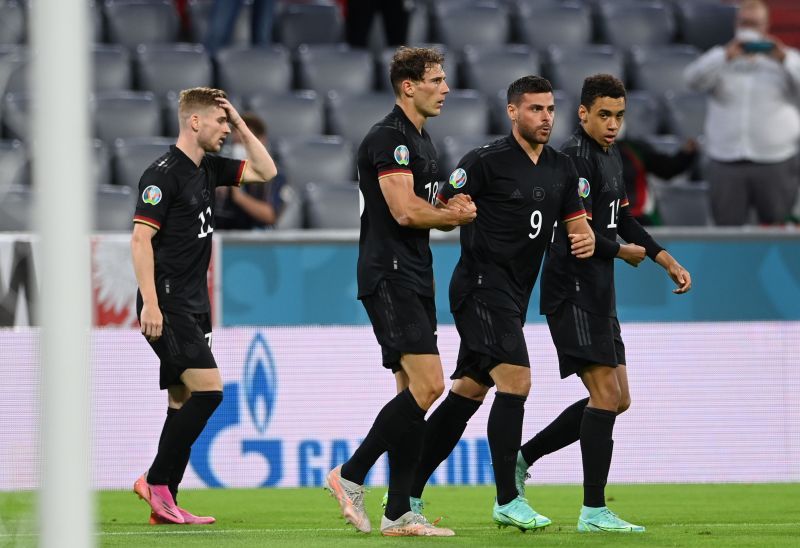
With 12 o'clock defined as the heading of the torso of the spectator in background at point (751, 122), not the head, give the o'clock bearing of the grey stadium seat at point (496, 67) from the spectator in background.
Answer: The grey stadium seat is roughly at 4 o'clock from the spectator in background.

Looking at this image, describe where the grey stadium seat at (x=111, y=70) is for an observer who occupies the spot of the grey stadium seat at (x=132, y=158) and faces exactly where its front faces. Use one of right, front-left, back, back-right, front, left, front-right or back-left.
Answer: back

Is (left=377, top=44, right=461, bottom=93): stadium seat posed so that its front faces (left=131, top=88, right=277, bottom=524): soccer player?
yes

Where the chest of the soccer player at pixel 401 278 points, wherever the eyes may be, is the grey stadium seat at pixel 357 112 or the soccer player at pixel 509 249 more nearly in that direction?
the soccer player

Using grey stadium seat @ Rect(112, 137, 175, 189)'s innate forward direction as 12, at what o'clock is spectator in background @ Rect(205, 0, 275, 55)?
The spectator in background is roughly at 7 o'clock from the grey stadium seat.

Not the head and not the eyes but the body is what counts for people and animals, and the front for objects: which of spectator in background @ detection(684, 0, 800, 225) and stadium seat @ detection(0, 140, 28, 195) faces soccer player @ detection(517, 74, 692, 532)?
the spectator in background

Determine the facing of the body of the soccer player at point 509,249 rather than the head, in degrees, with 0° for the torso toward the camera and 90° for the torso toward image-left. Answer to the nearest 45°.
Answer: approximately 315°

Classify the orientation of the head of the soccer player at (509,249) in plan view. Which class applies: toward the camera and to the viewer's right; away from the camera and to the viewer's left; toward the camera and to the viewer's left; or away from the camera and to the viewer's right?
toward the camera and to the viewer's right

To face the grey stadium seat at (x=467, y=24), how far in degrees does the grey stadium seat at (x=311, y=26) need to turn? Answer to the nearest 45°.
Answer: approximately 90° to its left
